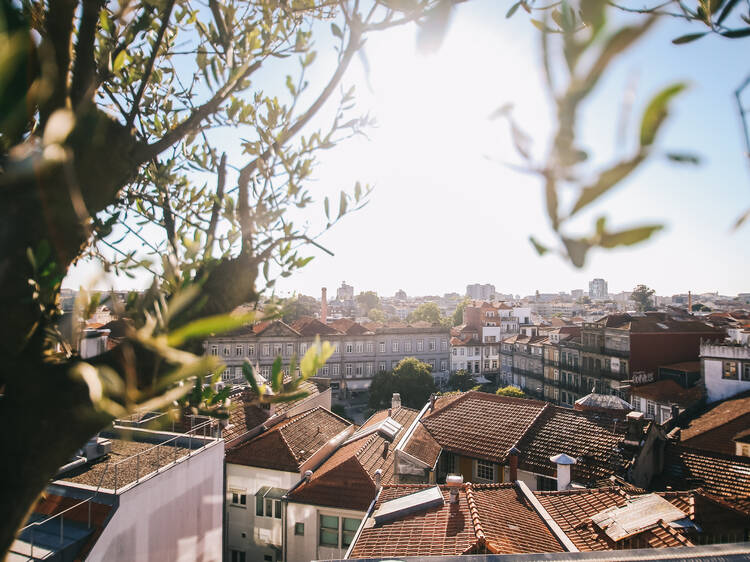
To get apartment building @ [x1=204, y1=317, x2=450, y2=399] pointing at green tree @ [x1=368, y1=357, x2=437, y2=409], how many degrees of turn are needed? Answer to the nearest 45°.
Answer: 0° — it already faces it

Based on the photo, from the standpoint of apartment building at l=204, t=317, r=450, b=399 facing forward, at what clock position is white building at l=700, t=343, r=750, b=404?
The white building is roughly at 11 o'clock from the apartment building.

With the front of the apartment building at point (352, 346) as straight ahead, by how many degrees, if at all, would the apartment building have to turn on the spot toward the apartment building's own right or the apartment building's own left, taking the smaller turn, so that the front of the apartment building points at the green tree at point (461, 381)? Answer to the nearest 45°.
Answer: approximately 45° to the apartment building's own left

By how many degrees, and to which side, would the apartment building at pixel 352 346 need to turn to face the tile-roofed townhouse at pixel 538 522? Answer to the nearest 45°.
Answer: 0° — it already faces it

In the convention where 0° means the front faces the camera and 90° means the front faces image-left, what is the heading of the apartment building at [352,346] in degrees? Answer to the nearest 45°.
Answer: approximately 0°

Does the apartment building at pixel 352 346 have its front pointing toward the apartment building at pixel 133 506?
yes
